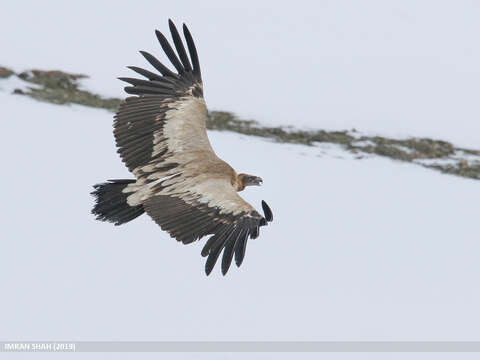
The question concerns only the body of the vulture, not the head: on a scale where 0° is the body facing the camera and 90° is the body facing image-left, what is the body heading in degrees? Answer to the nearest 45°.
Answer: approximately 270°
